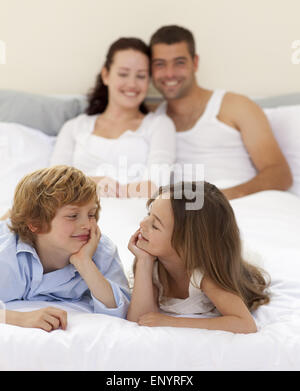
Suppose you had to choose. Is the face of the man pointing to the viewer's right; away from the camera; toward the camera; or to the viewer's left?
toward the camera

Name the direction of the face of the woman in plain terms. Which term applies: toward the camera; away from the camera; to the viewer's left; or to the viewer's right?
toward the camera

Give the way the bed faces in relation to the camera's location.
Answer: facing the viewer
